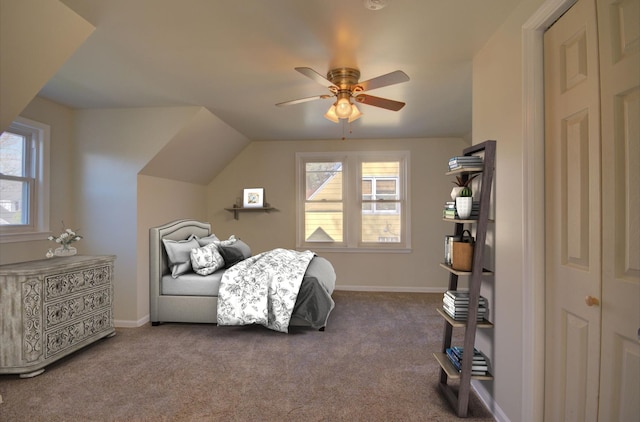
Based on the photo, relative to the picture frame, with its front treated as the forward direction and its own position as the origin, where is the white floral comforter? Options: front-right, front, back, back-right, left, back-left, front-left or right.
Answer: front

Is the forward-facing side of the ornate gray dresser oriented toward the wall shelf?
no

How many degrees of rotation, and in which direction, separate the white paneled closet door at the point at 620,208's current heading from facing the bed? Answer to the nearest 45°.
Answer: approximately 45° to its right

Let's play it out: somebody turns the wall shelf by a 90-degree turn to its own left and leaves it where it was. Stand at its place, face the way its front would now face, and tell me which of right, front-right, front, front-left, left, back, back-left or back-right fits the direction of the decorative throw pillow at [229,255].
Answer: right

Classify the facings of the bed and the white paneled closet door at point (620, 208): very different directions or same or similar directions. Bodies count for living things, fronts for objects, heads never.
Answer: very different directions

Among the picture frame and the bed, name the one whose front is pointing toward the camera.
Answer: the picture frame

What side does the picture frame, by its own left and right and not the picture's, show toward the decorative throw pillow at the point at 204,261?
front

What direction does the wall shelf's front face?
toward the camera

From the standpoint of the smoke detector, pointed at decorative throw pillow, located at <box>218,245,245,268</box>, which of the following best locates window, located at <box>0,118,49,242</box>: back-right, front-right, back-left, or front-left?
front-left

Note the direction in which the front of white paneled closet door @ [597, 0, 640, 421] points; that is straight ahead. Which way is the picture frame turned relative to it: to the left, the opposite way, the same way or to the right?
to the left

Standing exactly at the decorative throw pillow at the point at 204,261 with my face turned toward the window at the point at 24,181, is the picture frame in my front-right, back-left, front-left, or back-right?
back-right

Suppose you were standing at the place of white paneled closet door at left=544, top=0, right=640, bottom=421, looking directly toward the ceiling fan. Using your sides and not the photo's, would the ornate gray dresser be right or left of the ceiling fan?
left

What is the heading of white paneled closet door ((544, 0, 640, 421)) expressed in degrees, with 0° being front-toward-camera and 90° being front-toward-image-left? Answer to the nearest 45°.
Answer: approximately 45°

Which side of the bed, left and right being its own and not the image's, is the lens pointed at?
right

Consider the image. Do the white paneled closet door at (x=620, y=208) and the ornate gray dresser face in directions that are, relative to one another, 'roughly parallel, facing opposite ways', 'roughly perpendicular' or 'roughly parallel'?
roughly parallel, facing opposite ways

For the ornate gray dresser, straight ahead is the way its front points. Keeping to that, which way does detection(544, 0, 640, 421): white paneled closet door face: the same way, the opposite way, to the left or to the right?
the opposite way

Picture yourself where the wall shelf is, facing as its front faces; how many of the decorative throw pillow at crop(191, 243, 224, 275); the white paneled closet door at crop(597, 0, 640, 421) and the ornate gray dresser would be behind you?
0

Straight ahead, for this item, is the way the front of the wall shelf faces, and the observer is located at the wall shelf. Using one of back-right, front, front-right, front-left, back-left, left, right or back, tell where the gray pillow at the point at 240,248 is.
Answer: front

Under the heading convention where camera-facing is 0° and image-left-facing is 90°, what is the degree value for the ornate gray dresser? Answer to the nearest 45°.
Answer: approximately 315°

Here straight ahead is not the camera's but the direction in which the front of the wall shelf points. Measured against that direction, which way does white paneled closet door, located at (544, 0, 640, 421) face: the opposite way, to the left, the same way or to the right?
to the right

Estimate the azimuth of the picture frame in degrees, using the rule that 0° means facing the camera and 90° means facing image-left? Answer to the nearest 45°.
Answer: approximately 0°
